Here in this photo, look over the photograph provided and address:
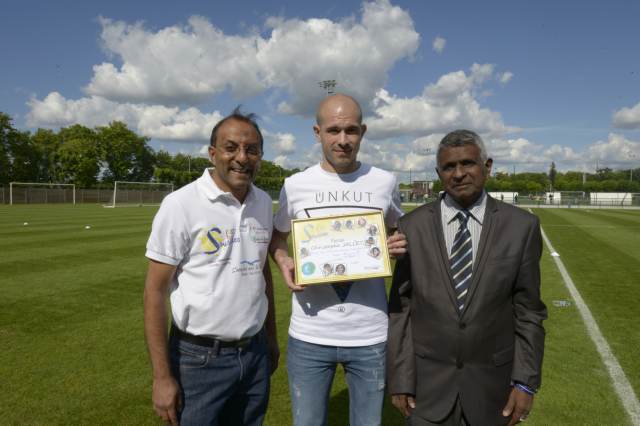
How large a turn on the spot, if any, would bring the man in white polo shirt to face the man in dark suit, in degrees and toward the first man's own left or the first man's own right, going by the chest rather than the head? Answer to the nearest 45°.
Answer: approximately 45° to the first man's own left

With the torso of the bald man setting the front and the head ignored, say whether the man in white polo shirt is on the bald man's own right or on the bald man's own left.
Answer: on the bald man's own right

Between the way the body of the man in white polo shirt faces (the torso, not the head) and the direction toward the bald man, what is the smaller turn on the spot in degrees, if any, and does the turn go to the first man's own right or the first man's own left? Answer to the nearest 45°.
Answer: approximately 45° to the first man's own left

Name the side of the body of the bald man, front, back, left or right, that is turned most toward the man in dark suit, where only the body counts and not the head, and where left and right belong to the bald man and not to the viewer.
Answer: left

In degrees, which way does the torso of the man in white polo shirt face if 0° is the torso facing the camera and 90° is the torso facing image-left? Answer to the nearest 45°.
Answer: approximately 315°

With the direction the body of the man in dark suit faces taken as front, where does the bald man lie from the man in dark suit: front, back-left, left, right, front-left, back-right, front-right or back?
right

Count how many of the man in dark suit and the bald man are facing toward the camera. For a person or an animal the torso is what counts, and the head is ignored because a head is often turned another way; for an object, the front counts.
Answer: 2
